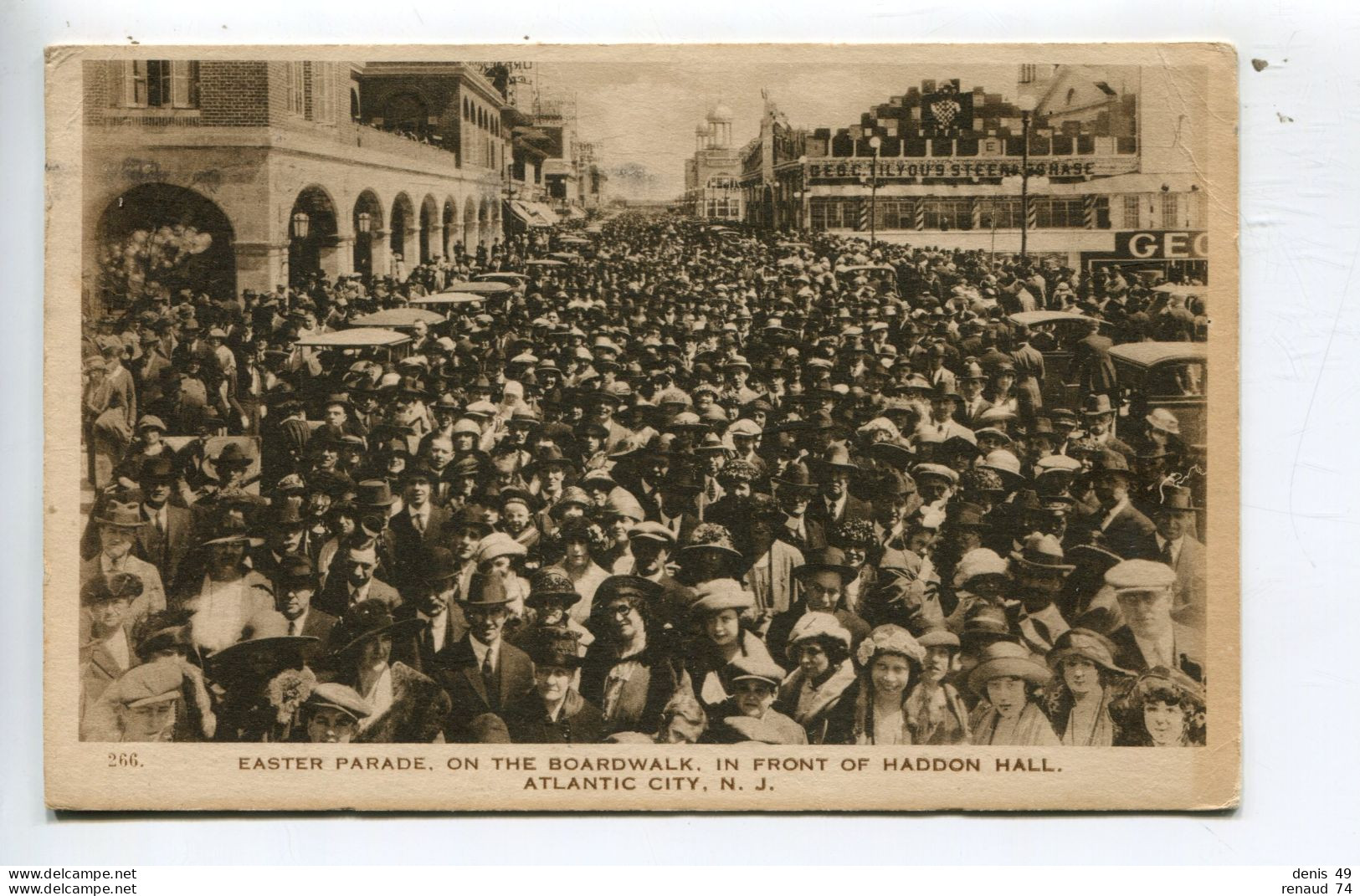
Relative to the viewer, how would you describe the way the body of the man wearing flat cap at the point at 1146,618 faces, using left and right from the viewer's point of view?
facing the viewer

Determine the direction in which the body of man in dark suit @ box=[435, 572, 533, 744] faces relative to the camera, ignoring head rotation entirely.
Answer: toward the camera

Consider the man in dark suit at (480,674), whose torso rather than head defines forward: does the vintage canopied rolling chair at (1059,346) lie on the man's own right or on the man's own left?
on the man's own left

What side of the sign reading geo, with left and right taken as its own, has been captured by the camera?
front
